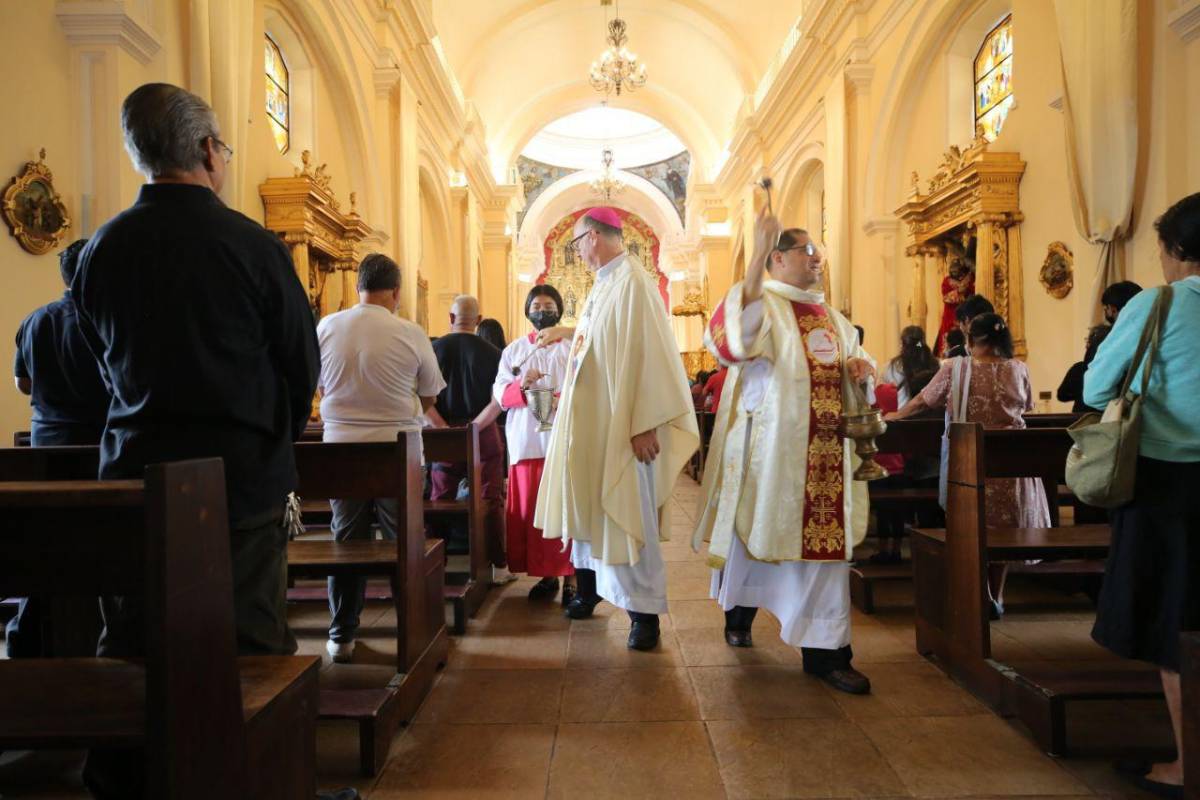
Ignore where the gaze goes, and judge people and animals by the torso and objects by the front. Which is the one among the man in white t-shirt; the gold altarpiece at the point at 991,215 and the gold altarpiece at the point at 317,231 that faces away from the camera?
the man in white t-shirt

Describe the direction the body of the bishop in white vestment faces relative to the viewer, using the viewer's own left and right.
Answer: facing the viewer and to the left of the viewer

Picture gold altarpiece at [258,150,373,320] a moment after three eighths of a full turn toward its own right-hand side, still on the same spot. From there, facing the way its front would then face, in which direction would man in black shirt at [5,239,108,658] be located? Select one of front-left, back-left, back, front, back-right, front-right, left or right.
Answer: left

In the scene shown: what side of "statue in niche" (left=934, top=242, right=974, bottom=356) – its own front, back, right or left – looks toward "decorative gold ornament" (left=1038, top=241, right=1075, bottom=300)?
left

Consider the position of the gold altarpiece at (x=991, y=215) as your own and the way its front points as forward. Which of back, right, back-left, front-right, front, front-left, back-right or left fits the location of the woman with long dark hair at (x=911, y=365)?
front-left

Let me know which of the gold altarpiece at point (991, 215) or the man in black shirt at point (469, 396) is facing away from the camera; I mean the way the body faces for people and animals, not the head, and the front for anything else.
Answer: the man in black shirt

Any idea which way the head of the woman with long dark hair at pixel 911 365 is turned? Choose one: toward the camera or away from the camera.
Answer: away from the camera

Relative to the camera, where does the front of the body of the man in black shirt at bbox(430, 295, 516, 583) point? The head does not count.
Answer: away from the camera

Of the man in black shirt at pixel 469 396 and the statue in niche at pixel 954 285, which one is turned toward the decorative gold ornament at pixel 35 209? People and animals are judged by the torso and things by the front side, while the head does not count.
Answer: the statue in niche

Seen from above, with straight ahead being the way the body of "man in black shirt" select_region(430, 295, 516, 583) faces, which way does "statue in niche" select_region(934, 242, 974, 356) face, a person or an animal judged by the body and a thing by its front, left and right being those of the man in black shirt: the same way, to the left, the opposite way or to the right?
to the left

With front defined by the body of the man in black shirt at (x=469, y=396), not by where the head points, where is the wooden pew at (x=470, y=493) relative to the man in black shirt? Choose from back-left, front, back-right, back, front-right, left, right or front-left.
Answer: back

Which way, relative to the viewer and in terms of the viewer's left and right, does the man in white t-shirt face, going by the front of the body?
facing away from the viewer

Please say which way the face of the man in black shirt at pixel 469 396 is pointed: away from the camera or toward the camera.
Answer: away from the camera

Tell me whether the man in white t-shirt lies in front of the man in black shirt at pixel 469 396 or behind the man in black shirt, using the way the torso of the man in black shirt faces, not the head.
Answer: behind

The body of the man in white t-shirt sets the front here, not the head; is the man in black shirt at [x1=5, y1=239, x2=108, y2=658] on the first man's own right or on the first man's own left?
on the first man's own left

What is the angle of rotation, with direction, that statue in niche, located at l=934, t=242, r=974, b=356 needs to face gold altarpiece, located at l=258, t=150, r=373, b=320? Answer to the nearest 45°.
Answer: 0° — it already faces it

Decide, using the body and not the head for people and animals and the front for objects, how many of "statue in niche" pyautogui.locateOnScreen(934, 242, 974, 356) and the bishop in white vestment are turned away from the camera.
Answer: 0
